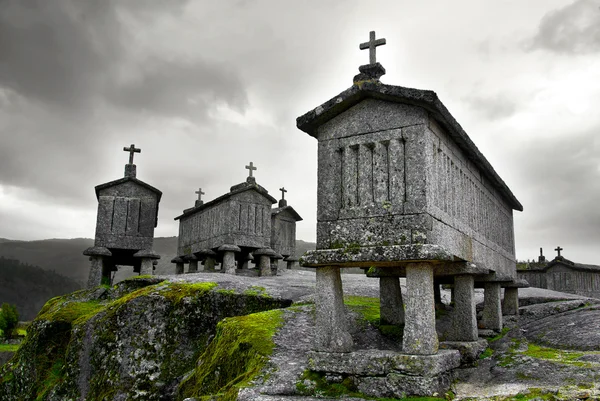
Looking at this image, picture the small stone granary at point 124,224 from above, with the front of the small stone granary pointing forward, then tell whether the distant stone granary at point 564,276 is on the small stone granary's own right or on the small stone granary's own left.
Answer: on the small stone granary's own left

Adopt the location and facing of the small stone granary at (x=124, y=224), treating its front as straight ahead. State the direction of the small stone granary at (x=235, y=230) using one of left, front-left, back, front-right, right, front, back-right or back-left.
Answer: left

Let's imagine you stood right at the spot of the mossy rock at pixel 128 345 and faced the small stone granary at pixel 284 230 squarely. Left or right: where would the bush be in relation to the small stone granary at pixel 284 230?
left

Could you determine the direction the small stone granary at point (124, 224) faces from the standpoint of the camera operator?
facing the viewer

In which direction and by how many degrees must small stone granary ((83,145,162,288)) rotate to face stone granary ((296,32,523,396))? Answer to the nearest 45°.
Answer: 0° — it already faces it

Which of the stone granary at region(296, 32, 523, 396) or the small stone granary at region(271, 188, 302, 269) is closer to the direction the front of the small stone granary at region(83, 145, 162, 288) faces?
the stone granary

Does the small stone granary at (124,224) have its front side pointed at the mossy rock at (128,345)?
yes
